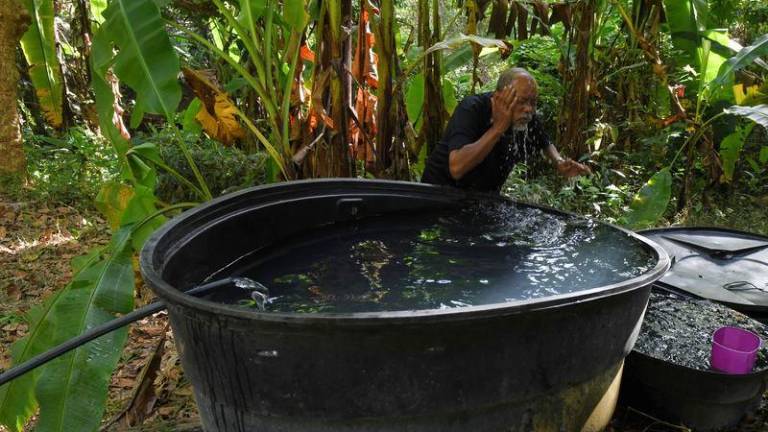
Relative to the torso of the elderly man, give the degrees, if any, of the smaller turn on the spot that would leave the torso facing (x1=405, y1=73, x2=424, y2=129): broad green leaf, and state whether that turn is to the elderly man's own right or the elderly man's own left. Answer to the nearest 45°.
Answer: approximately 180°

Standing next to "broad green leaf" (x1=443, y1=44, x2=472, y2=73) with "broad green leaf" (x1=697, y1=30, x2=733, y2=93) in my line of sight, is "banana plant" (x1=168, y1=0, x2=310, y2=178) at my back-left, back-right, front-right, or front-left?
back-right

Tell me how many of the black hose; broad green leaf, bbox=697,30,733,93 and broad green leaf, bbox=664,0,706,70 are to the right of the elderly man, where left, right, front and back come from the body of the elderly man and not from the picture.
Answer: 1

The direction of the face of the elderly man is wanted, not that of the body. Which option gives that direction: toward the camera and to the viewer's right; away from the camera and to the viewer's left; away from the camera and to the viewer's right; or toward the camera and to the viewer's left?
toward the camera and to the viewer's right

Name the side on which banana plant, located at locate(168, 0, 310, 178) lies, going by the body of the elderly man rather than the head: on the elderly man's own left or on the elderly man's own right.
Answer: on the elderly man's own right

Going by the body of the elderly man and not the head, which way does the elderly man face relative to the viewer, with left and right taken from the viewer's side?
facing the viewer and to the right of the viewer

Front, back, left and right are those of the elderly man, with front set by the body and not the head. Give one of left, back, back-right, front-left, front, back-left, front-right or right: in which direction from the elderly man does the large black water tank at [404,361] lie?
front-right

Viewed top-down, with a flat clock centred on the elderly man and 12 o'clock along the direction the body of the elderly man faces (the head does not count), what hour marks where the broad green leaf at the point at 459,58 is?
The broad green leaf is roughly at 7 o'clock from the elderly man.

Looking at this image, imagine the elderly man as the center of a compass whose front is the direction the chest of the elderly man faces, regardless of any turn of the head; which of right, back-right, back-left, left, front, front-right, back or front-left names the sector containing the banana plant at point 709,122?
left

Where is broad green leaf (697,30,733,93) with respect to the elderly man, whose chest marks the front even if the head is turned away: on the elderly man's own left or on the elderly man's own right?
on the elderly man's own left

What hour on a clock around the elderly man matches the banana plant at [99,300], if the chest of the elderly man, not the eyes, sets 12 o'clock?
The banana plant is roughly at 3 o'clock from the elderly man.

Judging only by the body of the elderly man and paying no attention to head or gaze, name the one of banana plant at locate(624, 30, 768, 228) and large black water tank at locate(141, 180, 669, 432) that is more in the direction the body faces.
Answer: the large black water tank

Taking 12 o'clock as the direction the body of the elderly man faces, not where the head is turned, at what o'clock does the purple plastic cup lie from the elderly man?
The purple plastic cup is roughly at 12 o'clock from the elderly man.
